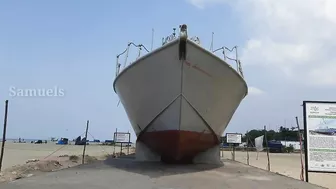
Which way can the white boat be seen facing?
toward the camera
